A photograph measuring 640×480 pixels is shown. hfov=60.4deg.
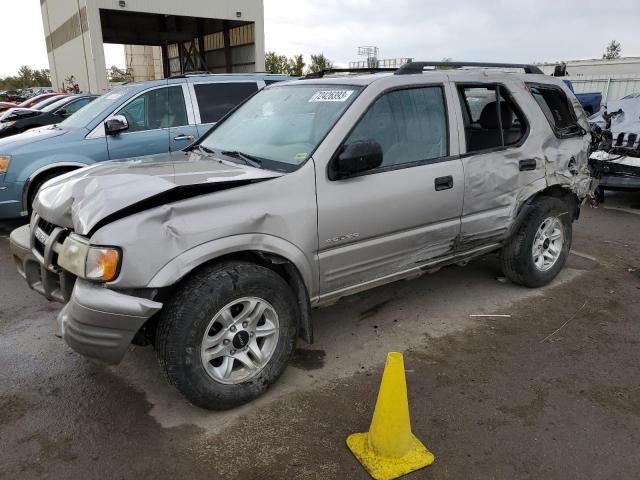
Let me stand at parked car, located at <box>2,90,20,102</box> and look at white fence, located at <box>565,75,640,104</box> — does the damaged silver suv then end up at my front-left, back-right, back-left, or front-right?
front-right

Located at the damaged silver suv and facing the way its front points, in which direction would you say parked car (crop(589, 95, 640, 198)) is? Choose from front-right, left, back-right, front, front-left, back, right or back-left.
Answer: back

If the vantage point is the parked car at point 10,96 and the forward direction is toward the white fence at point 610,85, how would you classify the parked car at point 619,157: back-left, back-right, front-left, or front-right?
front-right

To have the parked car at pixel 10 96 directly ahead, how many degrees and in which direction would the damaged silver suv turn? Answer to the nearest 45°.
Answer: approximately 90° to its right

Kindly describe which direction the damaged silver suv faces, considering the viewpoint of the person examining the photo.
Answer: facing the viewer and to the left of the viewer

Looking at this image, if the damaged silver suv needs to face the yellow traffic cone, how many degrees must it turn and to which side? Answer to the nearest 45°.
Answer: approximately 90° to its left

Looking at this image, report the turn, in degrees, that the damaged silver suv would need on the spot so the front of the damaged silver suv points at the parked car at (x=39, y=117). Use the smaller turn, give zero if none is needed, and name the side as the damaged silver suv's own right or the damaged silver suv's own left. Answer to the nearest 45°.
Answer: approximately 90° to the damaged silver suv's own right

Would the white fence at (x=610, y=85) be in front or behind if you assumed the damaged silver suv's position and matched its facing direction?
behind
